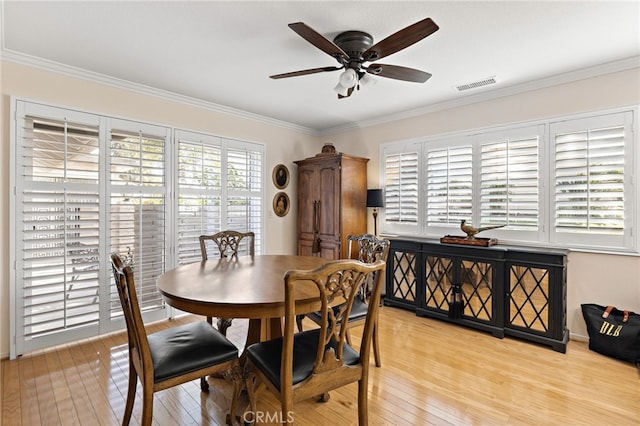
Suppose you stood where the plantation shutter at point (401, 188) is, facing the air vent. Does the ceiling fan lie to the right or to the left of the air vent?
right

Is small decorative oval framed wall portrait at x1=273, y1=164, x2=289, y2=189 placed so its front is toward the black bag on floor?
yes

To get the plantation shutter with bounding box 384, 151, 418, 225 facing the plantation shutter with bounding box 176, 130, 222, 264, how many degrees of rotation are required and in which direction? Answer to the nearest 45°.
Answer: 0° — it already faces it

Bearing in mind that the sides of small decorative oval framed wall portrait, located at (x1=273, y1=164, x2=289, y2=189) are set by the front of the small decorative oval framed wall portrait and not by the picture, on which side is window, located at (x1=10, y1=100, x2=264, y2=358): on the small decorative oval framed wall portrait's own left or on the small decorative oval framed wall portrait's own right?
on the small decorative oval framed wall portrait's own right

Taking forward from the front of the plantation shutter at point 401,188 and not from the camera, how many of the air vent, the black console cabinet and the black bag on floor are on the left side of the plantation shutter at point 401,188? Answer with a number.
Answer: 3

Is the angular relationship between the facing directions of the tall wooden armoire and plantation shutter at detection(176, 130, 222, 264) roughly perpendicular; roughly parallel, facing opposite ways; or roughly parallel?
roughly perpendicular

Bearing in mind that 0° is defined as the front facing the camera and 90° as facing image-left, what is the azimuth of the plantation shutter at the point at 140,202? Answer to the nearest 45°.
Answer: approximately 315°

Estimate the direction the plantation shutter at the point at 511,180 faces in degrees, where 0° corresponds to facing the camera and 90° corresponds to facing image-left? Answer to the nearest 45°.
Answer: approximately 45°

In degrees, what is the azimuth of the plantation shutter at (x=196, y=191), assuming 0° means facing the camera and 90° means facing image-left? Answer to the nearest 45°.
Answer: approximately 315°

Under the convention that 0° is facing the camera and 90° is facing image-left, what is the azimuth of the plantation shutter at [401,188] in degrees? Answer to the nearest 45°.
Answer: approximately 45°

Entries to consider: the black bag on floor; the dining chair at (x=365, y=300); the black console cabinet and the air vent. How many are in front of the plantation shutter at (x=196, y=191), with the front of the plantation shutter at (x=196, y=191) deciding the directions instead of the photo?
4

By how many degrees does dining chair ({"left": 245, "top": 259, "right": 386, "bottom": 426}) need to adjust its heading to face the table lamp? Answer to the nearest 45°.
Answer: approximately 45° to its right

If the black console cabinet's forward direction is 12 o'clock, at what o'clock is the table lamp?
The table lamp is roughly at 2 o'clock from the black console cabinet.
